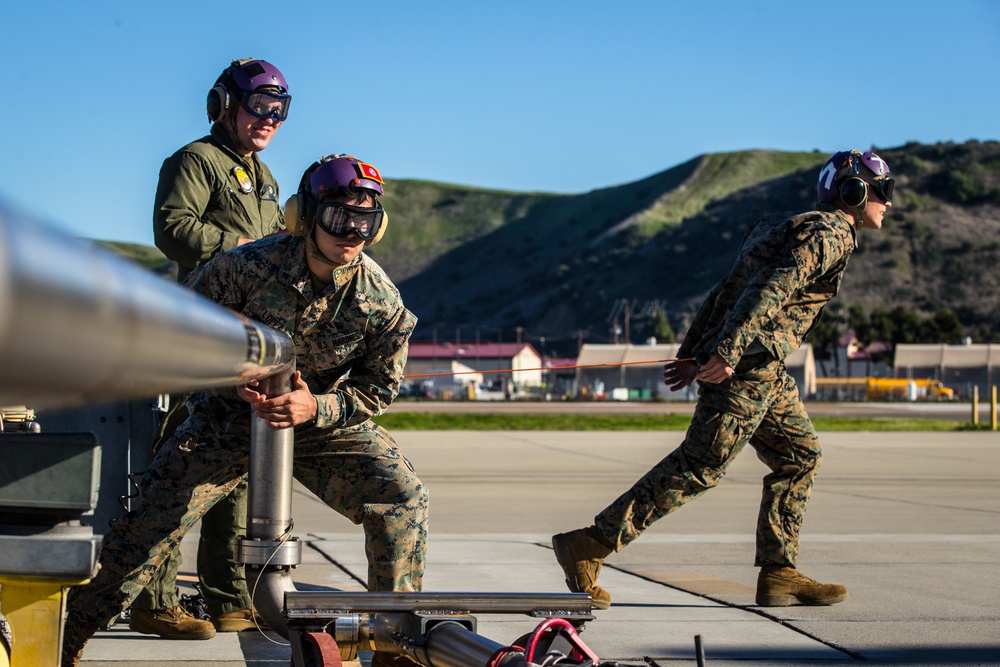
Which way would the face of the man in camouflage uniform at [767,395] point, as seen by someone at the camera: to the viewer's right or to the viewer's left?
to the viewer's right

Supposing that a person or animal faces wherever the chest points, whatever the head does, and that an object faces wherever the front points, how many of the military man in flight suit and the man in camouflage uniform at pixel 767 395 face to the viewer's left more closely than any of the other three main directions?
0

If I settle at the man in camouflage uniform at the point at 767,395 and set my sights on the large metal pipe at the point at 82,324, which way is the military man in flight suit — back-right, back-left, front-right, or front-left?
front-right

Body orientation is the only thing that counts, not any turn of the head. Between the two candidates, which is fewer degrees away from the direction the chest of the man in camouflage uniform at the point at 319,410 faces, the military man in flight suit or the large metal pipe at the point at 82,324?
the large metal pipe

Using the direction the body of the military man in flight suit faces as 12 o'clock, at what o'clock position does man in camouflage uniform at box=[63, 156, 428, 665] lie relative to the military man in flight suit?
The man in camouflage uniform is roughly at 1 o'clock from the military man in flight suit.

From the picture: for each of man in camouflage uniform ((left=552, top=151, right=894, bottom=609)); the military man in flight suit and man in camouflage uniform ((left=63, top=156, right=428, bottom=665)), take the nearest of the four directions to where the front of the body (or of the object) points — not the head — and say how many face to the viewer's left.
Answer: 0

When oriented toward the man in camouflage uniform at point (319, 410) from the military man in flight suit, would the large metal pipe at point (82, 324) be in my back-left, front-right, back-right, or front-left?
front-right

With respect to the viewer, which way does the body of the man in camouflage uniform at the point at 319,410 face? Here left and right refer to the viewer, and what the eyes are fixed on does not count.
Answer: facing the viewer and to the right of the viewer

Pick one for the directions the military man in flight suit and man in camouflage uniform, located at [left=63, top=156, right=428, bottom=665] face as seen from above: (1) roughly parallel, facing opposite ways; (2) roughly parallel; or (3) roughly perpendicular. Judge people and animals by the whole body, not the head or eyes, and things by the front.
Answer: roughly parallel

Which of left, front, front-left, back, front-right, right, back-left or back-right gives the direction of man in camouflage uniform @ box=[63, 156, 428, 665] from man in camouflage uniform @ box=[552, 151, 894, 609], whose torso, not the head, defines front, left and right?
back-right

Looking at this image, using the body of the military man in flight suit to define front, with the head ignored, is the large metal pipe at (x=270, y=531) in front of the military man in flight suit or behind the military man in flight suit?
in front

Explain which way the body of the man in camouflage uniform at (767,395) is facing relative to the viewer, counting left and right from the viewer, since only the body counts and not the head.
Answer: facing to the right of the viewer

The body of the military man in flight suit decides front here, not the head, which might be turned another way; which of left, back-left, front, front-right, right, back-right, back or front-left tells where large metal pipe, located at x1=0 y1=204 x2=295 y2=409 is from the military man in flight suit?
front-right

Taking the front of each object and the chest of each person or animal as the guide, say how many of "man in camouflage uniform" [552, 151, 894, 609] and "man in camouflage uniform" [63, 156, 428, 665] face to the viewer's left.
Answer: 0

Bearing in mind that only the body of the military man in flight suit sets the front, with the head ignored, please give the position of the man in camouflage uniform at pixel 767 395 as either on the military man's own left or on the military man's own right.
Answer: on the military man's own left
